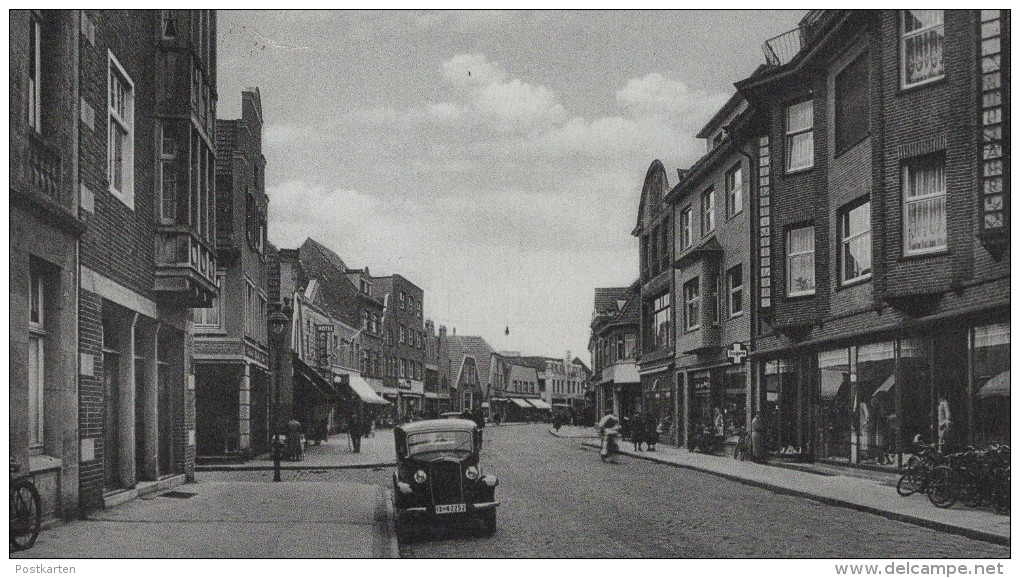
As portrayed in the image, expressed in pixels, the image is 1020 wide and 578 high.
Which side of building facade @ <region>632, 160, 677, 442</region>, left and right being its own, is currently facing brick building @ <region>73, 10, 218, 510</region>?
left

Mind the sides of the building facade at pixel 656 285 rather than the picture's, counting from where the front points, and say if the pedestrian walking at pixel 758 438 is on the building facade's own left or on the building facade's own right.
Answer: on the building facade's own left

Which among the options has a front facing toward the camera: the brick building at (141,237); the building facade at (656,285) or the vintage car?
the vintage car

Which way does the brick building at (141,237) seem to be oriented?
to the viewer's right

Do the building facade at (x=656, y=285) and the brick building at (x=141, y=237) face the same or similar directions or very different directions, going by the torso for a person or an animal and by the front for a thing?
very different directions

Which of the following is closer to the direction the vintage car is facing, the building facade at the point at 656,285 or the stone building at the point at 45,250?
the stone building

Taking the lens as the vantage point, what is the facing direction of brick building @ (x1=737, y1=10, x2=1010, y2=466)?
facing the viewer and to the left of the viewer

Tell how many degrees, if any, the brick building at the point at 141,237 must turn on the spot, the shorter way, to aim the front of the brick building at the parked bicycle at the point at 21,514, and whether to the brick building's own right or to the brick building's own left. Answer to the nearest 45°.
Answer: approximately 90° to the brick building's own right

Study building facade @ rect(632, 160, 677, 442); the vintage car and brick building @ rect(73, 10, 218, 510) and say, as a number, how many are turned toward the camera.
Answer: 1

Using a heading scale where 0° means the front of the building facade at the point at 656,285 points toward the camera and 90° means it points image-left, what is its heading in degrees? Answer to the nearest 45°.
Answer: approximately 90°

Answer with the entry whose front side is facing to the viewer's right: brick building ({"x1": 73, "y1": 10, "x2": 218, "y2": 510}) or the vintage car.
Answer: the brick building
